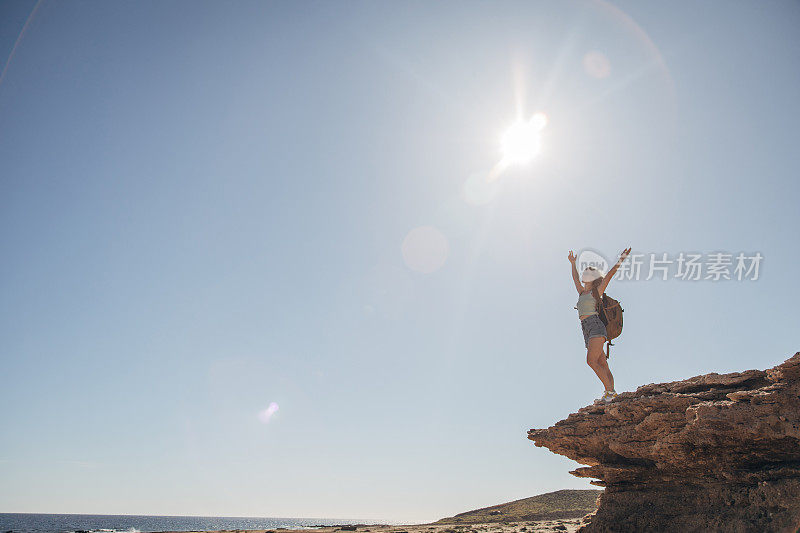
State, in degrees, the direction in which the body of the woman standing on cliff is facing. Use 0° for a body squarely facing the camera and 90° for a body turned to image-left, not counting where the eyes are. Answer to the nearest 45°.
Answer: approximately 45°
